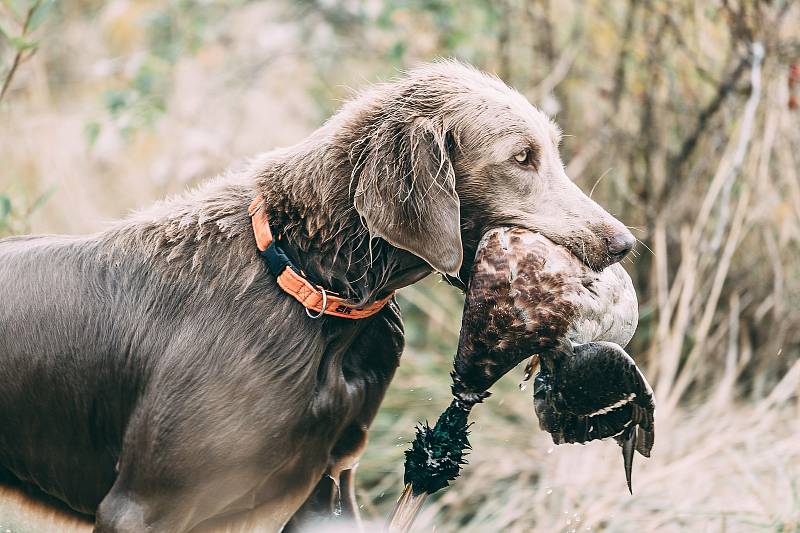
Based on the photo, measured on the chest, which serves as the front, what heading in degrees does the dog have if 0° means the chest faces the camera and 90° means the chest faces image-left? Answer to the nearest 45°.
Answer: approximately 270°
